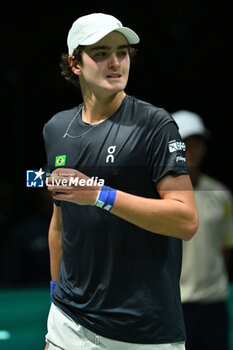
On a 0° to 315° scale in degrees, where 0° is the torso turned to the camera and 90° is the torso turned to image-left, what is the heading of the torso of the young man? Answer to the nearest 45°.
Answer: approximately 45°

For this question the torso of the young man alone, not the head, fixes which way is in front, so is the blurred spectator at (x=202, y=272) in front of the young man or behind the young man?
behind

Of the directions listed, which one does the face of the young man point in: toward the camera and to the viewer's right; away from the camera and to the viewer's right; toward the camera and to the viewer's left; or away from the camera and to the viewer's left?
toward the camera and to the viewer's right

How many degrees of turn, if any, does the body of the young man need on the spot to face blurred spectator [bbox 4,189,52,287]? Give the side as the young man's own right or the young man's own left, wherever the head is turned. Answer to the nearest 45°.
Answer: approximately 135° to the young man's own right
